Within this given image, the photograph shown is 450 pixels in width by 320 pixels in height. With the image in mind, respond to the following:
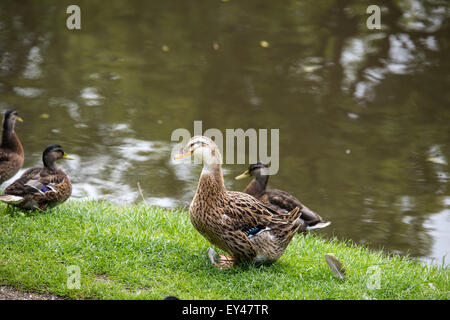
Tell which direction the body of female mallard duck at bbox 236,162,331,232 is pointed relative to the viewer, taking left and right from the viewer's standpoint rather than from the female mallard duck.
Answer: facing to the left of the viewer

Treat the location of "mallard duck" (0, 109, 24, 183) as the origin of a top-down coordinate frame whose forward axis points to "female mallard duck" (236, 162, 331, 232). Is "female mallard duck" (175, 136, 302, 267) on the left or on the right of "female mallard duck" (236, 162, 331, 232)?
right

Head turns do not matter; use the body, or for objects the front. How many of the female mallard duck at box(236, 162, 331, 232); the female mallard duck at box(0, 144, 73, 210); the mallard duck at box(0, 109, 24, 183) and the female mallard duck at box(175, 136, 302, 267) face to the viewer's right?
2

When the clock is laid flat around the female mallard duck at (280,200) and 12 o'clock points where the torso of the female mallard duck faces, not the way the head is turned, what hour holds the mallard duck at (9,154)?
The mallard duck is roughly at 12 o'clock from the female mallard duck.

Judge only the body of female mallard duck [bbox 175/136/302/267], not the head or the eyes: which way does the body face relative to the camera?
to the viewer's left

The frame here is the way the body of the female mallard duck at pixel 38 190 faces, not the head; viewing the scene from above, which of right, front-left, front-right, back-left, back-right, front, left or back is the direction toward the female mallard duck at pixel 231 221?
front-right

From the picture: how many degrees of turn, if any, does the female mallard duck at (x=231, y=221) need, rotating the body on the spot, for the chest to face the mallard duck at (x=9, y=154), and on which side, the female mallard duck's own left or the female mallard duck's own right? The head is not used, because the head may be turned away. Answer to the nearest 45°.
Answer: approximately 45° to the female mallard duck's own right

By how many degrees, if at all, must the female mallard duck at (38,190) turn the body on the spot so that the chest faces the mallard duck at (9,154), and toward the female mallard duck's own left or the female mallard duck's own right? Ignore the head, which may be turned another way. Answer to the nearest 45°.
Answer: approximately 90° to the female mallard duck's own left

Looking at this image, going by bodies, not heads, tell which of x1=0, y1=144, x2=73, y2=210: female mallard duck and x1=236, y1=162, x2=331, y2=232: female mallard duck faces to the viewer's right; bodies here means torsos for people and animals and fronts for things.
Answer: x1=0, y1=144, x2=73, y2=210: female mallard duck

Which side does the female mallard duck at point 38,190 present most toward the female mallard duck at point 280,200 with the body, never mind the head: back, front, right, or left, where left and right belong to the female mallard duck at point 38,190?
front

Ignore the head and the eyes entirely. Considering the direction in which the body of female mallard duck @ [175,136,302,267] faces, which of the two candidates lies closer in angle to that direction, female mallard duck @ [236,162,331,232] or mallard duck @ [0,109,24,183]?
the mallard duck

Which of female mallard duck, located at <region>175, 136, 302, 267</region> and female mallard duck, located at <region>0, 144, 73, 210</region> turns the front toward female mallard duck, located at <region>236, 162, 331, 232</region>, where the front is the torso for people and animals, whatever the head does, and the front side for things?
female mallard duck, located at <region>0, 144, 73, 210</region>

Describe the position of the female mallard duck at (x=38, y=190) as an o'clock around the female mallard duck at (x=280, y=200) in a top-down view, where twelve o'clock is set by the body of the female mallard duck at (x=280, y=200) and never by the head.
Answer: the female mallard duck at (x=38, y=190) is roughly at 11 o'clock from the female mallard duck at (x=280, y=200).

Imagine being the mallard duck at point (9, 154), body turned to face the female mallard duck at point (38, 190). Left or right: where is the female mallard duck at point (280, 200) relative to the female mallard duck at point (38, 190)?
left

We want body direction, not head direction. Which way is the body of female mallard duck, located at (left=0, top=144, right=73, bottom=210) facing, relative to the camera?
to the viewer's right

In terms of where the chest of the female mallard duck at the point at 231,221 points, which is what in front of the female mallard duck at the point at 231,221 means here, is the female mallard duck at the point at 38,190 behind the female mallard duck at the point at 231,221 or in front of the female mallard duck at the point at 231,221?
in front
